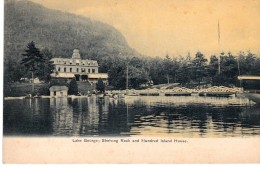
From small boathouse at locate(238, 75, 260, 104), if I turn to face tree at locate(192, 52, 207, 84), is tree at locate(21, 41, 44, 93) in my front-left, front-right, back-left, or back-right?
front-left

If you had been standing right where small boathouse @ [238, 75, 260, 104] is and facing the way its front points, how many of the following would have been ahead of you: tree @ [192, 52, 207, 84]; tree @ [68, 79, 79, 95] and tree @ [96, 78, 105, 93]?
0
